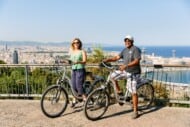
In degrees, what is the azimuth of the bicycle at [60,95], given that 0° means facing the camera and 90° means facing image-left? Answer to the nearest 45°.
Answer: approximately 45°

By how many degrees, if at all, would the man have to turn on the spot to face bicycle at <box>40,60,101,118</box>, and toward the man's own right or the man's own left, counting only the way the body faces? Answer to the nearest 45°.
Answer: approximately 45° to the man's own right

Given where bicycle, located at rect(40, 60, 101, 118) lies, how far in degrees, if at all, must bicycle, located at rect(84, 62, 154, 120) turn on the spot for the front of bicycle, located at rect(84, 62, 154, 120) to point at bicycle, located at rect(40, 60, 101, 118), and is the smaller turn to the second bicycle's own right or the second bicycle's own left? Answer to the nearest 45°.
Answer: approximately 45° to the second bicycle's own right

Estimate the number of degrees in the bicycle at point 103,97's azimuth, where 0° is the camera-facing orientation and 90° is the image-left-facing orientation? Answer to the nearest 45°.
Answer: approximately 45°

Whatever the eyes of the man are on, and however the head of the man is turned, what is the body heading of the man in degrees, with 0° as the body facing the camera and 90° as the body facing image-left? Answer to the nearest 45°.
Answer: approximately 45°
